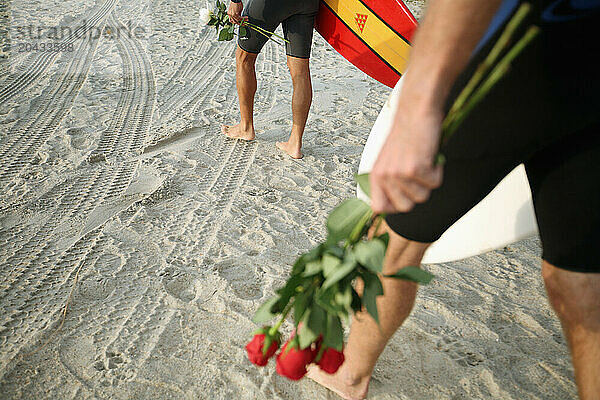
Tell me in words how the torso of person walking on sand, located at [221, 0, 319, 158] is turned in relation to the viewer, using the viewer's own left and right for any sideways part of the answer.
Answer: facing away from the viewer and to the left of the viewer

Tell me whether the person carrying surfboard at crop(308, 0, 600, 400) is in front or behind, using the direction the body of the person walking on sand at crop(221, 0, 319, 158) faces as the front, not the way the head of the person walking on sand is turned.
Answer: behind
